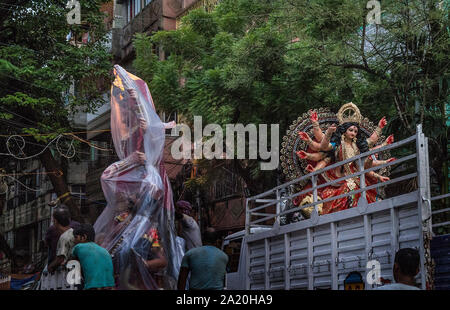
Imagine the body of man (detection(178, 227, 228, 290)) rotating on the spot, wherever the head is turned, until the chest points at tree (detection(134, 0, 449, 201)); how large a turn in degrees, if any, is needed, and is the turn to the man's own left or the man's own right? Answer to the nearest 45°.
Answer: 0° — they already face it

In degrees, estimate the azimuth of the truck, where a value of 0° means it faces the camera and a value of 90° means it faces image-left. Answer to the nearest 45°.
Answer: approximately 135°

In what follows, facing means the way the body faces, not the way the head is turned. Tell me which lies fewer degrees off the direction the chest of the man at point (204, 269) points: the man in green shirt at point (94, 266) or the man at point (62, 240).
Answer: the man

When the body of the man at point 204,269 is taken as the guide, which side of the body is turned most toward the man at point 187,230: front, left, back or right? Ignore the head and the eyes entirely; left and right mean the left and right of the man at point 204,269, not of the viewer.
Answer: front

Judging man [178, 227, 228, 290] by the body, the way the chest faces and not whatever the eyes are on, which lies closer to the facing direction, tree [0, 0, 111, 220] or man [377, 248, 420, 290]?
the tree

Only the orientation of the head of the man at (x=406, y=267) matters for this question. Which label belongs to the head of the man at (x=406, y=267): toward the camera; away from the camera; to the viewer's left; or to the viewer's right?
away from the camera

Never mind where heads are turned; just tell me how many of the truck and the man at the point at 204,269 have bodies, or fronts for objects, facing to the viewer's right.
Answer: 0

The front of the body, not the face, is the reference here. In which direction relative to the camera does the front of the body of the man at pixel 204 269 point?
away from the camera

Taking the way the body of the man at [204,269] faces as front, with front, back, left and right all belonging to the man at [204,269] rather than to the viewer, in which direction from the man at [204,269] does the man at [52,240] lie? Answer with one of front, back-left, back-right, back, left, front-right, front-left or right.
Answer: front-left

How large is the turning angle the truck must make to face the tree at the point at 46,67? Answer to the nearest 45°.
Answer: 0° — it already faces it

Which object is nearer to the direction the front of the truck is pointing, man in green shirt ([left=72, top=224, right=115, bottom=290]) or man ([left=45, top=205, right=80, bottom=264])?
the man

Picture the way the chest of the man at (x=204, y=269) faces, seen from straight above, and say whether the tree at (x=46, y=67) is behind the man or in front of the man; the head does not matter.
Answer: in front
